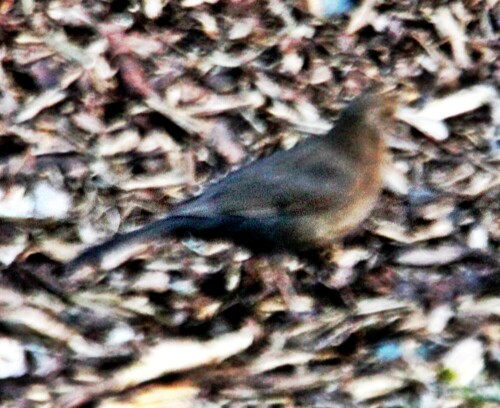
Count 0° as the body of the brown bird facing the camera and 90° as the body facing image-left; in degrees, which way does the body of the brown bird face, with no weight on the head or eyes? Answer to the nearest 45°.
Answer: approximately 270°
